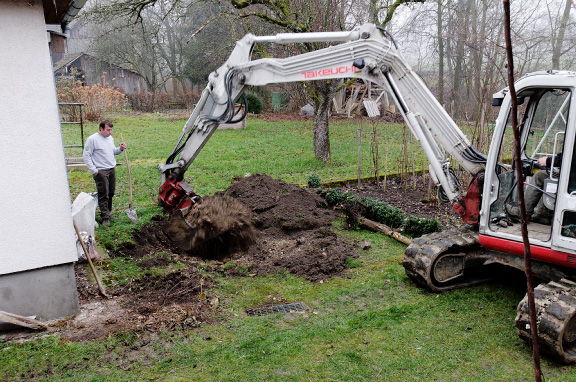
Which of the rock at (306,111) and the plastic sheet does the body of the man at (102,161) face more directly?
the plastic sheet

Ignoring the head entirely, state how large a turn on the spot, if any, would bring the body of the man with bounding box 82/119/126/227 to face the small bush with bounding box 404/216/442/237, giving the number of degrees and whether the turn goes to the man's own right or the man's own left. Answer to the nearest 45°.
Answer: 0° — they already face it

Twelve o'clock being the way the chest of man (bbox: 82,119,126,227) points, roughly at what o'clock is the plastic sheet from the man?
The plastic sheet is roughly at 2 o'clock from the man.

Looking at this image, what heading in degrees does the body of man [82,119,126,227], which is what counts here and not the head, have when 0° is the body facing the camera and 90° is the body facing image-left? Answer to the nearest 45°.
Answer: approximately 315°

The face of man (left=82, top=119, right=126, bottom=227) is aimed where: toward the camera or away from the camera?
toward the camera

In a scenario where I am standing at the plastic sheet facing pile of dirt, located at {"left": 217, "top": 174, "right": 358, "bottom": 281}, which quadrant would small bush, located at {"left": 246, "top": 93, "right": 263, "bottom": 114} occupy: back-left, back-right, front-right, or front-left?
front-left

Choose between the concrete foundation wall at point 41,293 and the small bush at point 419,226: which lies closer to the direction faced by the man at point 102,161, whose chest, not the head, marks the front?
the small bush

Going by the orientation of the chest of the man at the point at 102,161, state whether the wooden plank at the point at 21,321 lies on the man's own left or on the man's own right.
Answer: on the man's own right

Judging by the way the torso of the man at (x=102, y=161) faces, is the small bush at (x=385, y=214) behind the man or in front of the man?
in front

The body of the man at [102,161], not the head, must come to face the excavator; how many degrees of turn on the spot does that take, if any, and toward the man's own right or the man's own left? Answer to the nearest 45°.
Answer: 0° — they already face it

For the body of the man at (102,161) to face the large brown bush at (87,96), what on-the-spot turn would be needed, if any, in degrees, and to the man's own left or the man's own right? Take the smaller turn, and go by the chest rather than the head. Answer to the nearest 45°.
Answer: approximately 135° to the man's own left

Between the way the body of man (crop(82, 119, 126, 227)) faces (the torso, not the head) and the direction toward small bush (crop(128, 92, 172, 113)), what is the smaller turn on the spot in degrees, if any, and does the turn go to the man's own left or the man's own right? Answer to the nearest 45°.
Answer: approximately 135° to the man's own left

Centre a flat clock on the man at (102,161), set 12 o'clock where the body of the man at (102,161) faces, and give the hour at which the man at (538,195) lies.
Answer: the man at (538,195) is roughly at 12 o'clock from the man at (102,161).
